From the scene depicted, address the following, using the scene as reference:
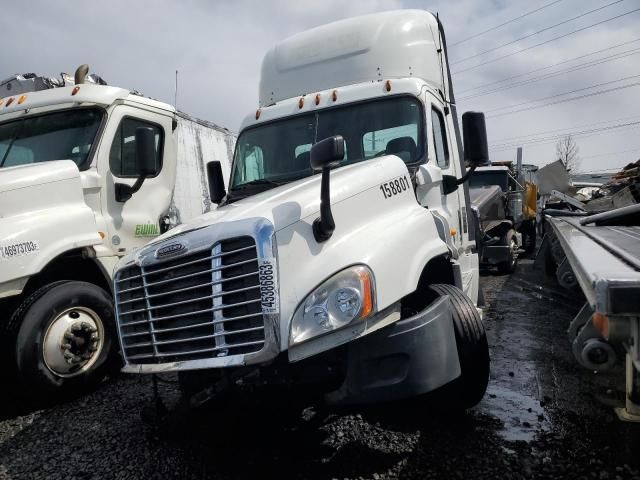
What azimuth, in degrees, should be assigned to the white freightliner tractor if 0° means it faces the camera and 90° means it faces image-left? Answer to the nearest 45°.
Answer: approximately 45°

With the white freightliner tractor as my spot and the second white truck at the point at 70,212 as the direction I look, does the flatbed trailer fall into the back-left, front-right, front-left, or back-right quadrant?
back-right

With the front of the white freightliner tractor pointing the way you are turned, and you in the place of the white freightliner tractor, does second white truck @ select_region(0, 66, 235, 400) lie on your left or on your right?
on your right

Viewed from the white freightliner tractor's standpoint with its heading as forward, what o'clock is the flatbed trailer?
The flatbed trailer is roughly at 8 o'clock from the white freightliner tractor.

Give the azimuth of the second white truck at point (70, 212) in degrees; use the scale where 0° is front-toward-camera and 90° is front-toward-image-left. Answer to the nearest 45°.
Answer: approximately 45°

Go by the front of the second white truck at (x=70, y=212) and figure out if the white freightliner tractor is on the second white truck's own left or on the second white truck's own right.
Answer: on the second white truck's own left

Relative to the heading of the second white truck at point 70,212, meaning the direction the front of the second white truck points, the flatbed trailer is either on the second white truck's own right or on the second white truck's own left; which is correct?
on the second white truck's own left
